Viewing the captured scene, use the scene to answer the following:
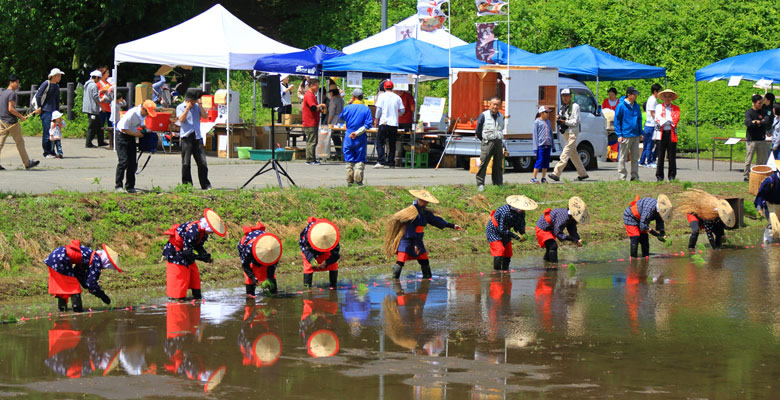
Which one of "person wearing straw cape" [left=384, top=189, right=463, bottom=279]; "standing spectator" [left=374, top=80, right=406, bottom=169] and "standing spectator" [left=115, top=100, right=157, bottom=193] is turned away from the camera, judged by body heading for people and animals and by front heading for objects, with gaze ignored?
"standing spectator" [left=374, top=80, right=406, bottom=169]

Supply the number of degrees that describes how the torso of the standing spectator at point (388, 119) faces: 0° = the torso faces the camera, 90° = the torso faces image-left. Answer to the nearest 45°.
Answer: approximately 180°

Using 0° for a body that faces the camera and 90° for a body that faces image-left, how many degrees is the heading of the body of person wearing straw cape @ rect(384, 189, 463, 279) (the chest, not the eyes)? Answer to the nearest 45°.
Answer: approximately 315°

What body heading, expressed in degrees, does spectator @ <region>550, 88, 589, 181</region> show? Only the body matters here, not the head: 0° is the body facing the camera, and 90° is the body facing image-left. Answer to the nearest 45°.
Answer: approximately 45°

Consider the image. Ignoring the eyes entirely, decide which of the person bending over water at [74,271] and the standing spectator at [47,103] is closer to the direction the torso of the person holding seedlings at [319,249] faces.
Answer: the person bending over water

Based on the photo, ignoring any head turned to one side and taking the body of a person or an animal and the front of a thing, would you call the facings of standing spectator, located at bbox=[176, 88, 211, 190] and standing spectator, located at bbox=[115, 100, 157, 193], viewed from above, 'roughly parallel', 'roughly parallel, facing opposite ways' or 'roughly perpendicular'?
roughly perpendicular

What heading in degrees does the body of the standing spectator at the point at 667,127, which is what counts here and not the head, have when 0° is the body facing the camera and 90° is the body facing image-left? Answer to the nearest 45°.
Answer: approximately 0°
